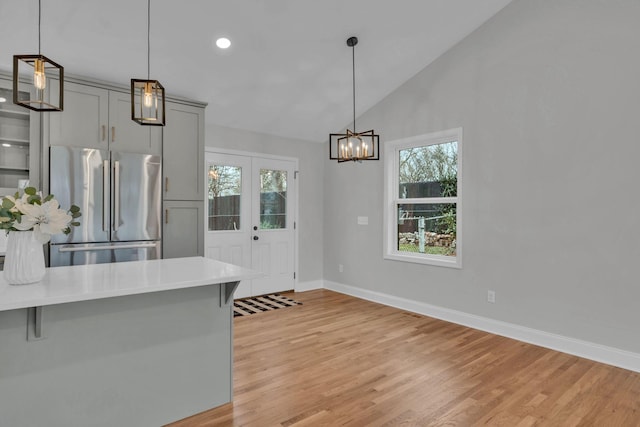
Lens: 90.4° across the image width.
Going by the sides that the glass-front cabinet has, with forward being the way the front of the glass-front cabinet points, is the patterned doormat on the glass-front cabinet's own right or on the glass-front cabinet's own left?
on the glass-front cabinet's own left

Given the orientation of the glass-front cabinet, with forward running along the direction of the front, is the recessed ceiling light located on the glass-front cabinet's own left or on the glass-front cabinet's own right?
on the glass-front cabinet's own left

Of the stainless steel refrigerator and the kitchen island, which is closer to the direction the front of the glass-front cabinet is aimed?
the kitchen island

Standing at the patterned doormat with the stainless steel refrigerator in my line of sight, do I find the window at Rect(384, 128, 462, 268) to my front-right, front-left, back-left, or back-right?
back-left

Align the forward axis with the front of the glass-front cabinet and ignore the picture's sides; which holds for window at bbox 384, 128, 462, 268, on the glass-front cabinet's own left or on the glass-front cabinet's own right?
on the glass-front cabinet's own left

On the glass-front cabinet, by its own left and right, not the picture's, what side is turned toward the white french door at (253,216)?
left

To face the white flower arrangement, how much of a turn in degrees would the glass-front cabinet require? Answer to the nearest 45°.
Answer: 0° — it already faces it

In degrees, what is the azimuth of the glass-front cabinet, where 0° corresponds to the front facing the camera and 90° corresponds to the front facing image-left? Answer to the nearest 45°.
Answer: approximately 0°

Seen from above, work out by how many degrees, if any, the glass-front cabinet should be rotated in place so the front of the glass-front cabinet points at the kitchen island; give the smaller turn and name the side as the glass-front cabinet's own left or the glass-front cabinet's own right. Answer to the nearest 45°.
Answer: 0° — it already faces it

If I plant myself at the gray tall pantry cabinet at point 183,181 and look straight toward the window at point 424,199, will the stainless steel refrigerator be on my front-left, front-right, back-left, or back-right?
back-right

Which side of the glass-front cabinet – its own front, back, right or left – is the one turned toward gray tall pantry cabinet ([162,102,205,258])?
left

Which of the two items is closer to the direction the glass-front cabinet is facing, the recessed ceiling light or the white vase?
the white vase
